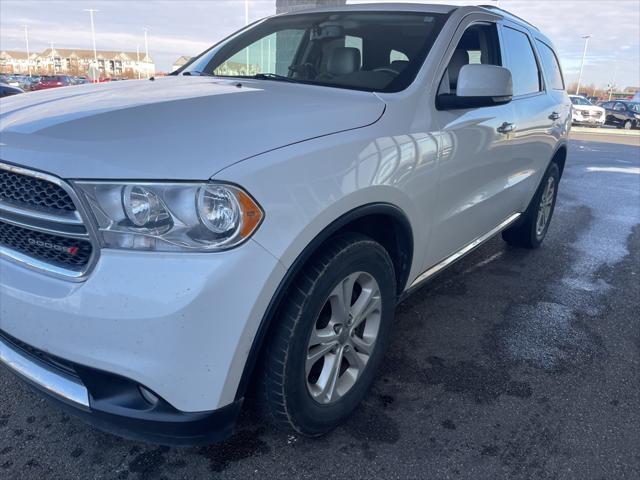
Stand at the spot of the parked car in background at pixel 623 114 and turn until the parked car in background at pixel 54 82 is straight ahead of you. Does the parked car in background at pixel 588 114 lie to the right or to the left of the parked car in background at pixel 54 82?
left

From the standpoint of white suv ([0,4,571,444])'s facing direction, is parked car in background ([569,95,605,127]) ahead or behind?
behind

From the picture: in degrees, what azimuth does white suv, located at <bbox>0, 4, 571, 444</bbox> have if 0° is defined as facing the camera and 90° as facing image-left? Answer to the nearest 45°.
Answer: approximately 45°

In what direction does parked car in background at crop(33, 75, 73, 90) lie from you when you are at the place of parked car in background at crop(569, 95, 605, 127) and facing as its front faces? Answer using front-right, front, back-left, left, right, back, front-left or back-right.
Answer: back-right

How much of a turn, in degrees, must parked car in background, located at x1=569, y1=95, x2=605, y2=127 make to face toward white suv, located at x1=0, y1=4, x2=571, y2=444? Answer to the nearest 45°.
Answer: approximately 45° to its right

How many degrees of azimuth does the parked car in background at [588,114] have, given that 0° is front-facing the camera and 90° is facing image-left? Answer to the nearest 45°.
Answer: approximately 315°

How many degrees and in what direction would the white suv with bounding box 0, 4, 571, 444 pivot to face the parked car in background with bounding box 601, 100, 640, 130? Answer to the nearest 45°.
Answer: approximately 180°

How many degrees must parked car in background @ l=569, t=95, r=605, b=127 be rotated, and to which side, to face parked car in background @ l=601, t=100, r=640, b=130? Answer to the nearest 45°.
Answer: approximately 90° to its left

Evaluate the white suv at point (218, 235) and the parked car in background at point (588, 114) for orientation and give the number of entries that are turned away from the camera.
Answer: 0

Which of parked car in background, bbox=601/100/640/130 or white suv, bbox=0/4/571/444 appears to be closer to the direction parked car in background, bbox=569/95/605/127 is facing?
the white suv
